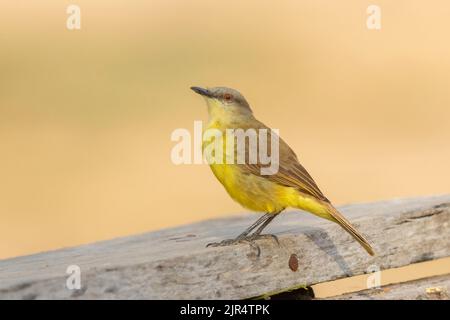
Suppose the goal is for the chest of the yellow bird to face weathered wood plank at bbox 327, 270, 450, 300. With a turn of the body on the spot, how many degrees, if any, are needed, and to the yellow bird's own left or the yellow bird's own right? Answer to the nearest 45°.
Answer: approximately 135° to the yellow bird's own left

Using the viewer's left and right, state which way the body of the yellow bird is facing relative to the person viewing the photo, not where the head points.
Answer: facing to the left of the viewer
